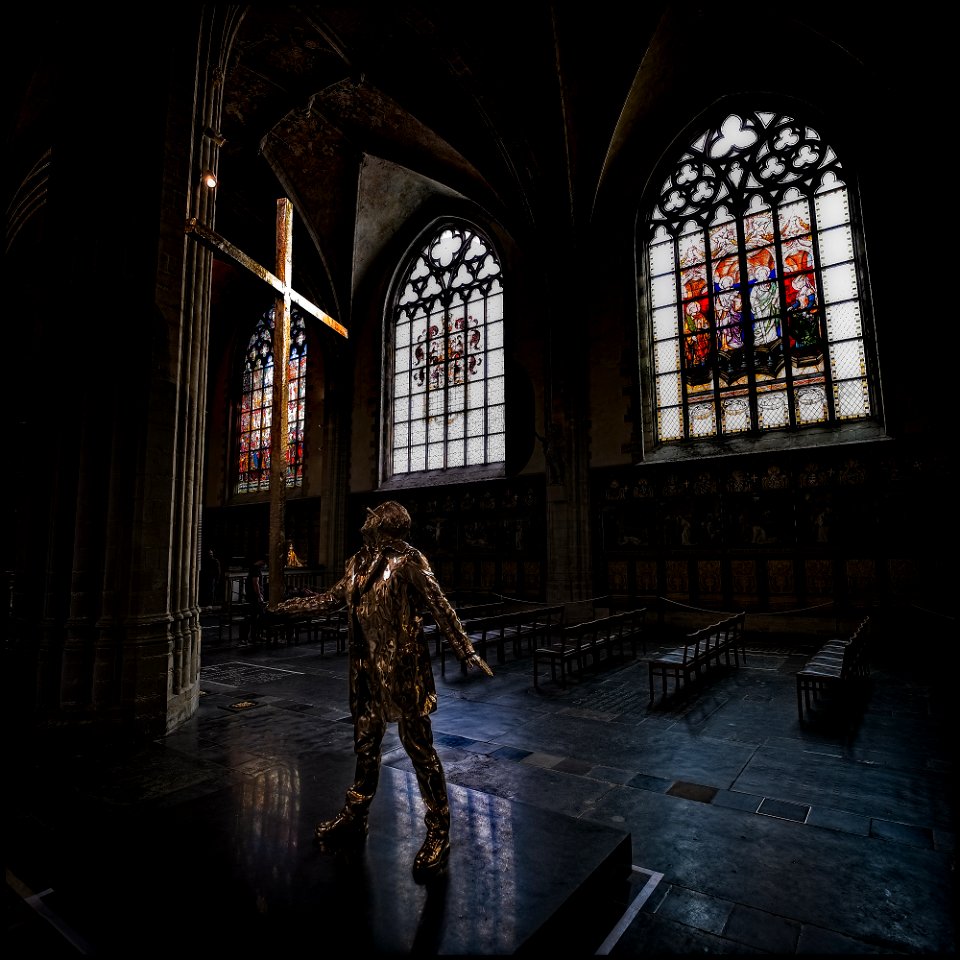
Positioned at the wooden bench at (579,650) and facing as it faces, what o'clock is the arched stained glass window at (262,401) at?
The arched stained glass window is roughly at 12 o'clock from the wooden bench.

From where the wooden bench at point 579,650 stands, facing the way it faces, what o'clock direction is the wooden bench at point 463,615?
the wooden bench at point 463,615 is roughly at 12 o'clock from the wooden bench at point 579,650.

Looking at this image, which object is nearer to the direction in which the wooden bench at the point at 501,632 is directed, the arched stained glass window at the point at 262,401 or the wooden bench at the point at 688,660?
the arched stained glass window

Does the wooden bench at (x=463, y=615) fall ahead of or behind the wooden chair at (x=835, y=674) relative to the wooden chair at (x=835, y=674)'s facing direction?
ahead

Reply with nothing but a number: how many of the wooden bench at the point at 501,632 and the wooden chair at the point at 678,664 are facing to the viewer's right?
0

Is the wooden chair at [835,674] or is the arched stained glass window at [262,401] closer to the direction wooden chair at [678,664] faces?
the arched stained glass window

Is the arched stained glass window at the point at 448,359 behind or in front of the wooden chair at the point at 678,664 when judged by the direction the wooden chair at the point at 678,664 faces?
in front
